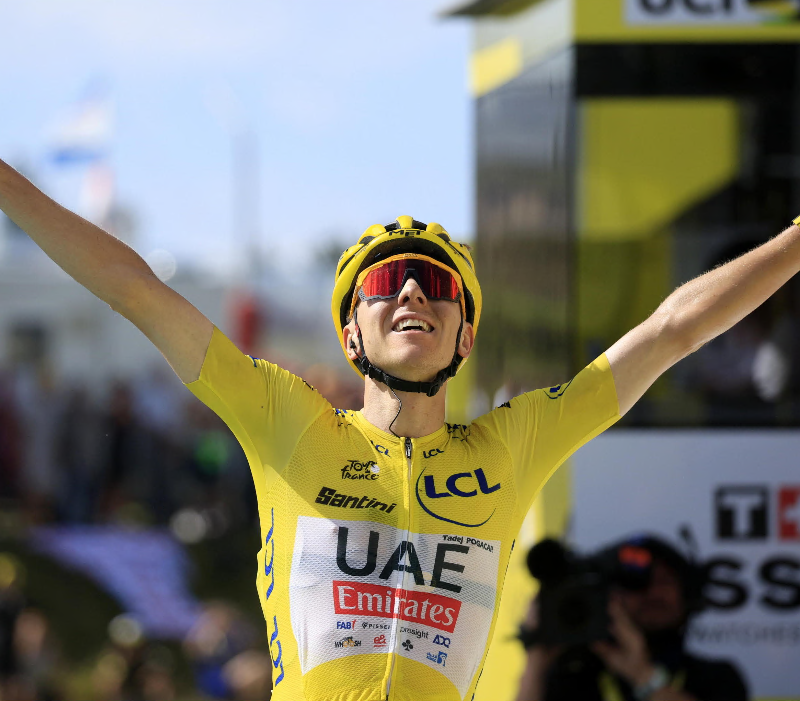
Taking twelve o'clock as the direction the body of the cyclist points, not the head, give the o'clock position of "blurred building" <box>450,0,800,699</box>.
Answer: The blurred building is roughly at 7 o'clock from the cyclist.

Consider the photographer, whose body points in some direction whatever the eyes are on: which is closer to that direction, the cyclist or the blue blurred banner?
the cyclist

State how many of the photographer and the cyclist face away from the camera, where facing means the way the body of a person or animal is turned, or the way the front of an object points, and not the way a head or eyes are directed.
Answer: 0

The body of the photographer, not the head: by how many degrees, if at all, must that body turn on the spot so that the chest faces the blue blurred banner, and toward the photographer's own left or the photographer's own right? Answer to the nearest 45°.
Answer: approximately 90° to the photographer's own right

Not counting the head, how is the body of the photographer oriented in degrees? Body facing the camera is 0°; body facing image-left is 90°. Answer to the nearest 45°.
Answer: approximately 45°

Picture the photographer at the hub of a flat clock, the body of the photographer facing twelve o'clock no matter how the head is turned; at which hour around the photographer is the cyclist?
The cyclist is roughly at 11 o'clock from the photographer.

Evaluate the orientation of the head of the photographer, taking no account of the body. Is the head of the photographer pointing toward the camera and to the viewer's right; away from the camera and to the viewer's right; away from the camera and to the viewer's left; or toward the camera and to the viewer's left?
toward the camera and to the viewer's left

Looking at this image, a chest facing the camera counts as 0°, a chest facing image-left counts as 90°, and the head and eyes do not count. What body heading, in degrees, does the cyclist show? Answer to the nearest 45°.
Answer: approximately 0°

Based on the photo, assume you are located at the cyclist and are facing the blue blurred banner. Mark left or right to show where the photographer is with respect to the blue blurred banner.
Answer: right
